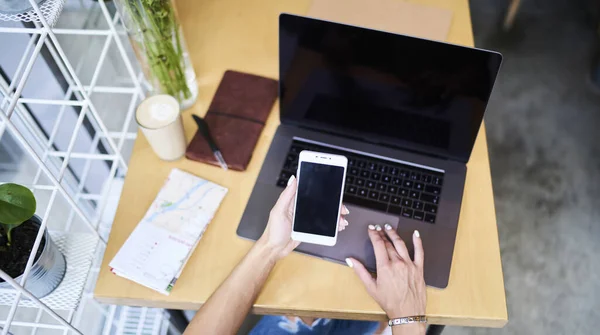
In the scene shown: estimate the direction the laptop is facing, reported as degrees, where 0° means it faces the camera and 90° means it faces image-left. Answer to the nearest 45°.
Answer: approximately 0°
